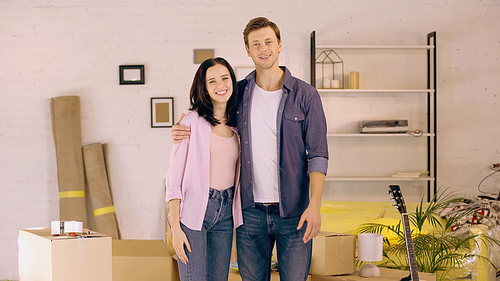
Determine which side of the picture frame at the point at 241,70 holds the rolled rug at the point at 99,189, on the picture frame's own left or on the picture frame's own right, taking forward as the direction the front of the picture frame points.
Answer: on the picture frame's own right

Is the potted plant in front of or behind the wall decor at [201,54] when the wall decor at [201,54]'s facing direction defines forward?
in front

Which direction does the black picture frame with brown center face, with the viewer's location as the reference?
facing the viewer

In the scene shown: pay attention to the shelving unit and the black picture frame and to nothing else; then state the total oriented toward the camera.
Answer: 2

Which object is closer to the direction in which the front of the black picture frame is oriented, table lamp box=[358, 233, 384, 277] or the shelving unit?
the table lamp

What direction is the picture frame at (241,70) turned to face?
toward the camera

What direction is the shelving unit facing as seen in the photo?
toward the camera

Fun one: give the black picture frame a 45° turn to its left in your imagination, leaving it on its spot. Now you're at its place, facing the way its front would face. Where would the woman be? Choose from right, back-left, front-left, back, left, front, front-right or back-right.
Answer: front-right

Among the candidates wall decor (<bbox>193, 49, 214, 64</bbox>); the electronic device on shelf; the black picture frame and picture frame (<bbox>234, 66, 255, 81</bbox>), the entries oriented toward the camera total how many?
4

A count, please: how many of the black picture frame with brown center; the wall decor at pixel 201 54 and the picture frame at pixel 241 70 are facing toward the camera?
3

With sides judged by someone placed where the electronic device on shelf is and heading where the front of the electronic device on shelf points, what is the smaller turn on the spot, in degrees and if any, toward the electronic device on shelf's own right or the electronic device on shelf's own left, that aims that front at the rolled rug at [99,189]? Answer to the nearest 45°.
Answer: approximately 90° to the electronic device on shelf's own right

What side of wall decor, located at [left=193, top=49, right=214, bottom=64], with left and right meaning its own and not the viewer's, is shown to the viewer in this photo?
front
